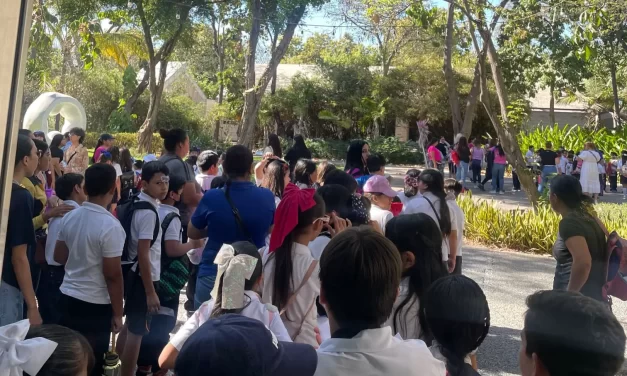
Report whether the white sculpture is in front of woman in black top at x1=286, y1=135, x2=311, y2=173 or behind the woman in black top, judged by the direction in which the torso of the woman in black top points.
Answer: in front

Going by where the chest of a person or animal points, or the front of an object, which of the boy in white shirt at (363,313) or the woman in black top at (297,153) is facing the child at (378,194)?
the boy in white shirt

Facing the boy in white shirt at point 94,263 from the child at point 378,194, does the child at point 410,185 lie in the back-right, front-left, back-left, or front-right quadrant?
back-right

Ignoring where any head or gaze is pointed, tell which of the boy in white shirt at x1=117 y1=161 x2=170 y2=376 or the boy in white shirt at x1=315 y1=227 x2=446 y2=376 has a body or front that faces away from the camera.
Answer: the boy in white shirt at x1=315 y1=227 x2=446 y2=376

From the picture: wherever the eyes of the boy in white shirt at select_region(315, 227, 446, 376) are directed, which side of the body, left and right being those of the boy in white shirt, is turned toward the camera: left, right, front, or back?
back

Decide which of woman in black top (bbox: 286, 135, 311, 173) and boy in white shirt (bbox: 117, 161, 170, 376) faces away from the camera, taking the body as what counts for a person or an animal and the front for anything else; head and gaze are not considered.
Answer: the woman in black top

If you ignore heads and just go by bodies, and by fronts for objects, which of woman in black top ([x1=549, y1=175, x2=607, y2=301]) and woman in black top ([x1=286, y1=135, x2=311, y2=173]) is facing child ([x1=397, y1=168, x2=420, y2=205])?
woman in black top ([x1=549, y1=175, x2=607, y2=301])

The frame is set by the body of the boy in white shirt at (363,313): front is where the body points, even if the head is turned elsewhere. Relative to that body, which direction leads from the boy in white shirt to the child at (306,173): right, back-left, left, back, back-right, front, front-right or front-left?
front

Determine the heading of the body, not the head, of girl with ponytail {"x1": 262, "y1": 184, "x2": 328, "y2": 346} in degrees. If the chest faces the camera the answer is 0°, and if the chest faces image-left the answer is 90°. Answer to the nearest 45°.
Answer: approximately 225°

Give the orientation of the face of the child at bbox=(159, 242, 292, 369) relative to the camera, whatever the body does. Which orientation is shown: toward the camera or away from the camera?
away from the camera

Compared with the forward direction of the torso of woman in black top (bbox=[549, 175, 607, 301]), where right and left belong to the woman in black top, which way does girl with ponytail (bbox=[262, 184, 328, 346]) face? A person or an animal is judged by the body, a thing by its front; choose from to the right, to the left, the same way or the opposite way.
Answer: to the right

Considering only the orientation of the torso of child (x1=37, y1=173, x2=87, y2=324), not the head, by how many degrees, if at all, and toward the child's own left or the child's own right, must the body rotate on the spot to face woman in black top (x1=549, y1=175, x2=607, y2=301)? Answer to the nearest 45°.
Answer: approximately 45° to the child's own right

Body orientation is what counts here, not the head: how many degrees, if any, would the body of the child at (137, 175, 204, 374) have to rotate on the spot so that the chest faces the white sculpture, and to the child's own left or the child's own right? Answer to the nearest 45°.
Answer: approximately 90° to the child's own left
